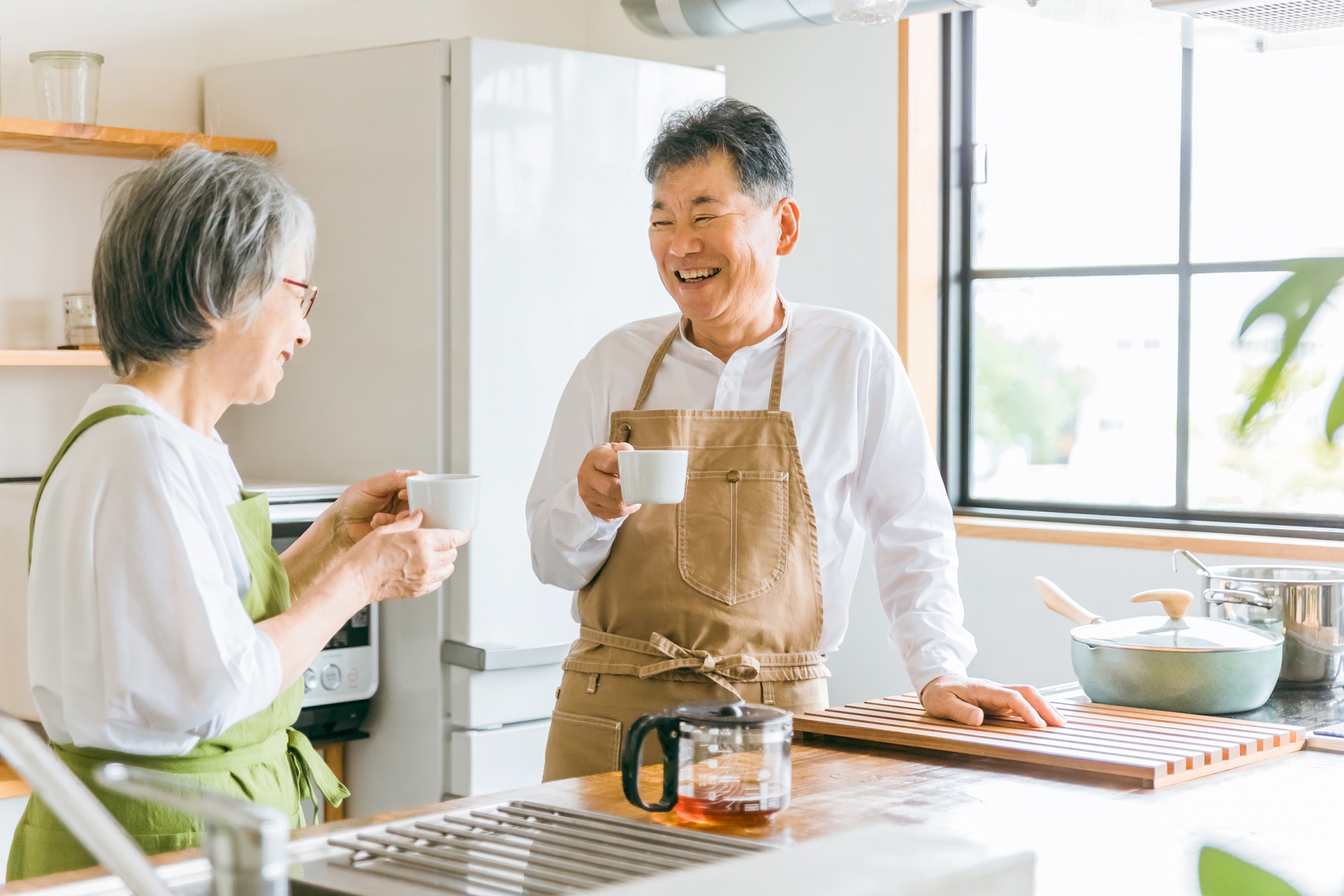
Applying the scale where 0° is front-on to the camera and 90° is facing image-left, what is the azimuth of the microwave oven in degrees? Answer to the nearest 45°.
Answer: approximately 315°

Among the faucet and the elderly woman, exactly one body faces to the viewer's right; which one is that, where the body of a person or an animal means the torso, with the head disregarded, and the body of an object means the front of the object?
the elderly woman

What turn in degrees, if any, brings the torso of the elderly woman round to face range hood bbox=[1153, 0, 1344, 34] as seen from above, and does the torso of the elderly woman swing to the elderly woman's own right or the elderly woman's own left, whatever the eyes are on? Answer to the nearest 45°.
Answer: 0° — they already face it
